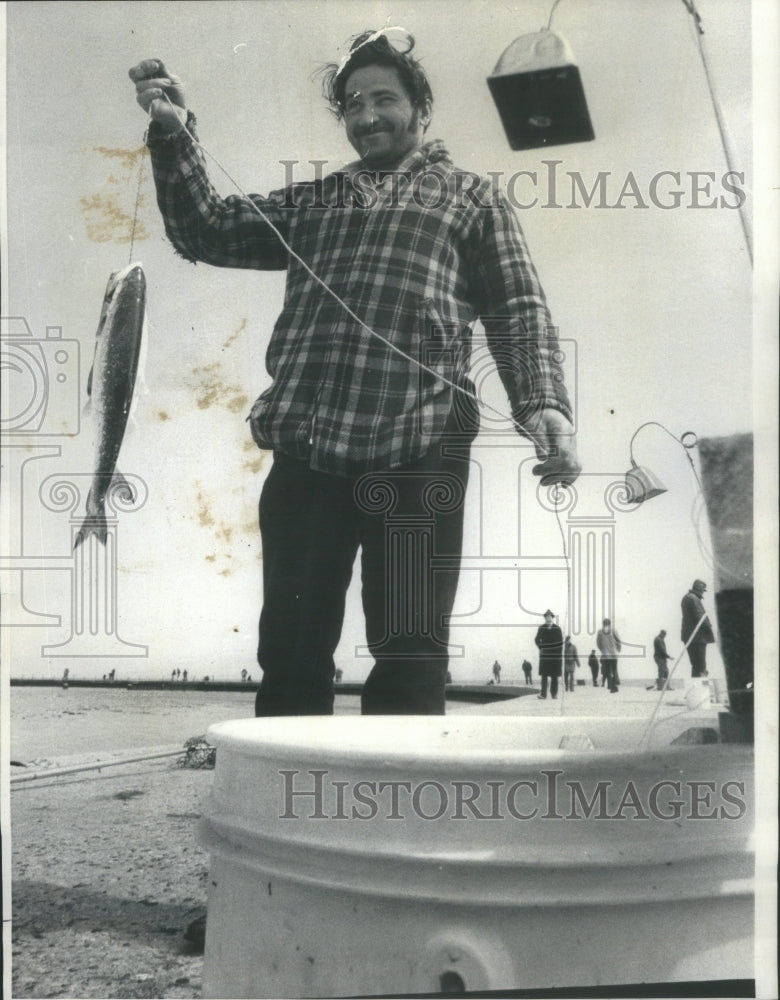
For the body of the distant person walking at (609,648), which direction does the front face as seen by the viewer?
toward the camera

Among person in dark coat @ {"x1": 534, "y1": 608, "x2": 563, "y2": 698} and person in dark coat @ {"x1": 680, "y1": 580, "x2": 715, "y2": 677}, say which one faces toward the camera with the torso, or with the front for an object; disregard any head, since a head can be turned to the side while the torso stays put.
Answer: person in dark coat @ {"x1": 534, "y1": 608, "x2": 563, "y2": 698}

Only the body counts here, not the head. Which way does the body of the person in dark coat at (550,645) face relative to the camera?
toward the camera

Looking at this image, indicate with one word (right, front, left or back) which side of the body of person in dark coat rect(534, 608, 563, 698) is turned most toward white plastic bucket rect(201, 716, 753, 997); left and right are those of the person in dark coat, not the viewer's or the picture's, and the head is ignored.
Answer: front

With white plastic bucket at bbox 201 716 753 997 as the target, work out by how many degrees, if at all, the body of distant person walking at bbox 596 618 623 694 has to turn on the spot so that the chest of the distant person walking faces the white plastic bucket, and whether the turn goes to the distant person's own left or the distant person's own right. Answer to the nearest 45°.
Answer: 0° — they already face it

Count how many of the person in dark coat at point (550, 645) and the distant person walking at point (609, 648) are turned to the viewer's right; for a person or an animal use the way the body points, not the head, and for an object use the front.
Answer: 0

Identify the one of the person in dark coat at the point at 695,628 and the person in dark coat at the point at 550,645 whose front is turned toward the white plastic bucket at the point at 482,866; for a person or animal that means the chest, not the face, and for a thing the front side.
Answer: the person in dark coat at the point at 550,645

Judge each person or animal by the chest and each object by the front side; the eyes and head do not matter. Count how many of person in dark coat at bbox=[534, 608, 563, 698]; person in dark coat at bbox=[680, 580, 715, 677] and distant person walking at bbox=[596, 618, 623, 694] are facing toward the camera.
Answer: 2

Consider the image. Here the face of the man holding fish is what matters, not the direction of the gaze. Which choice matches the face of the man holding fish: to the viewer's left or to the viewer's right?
to the viewer's left
